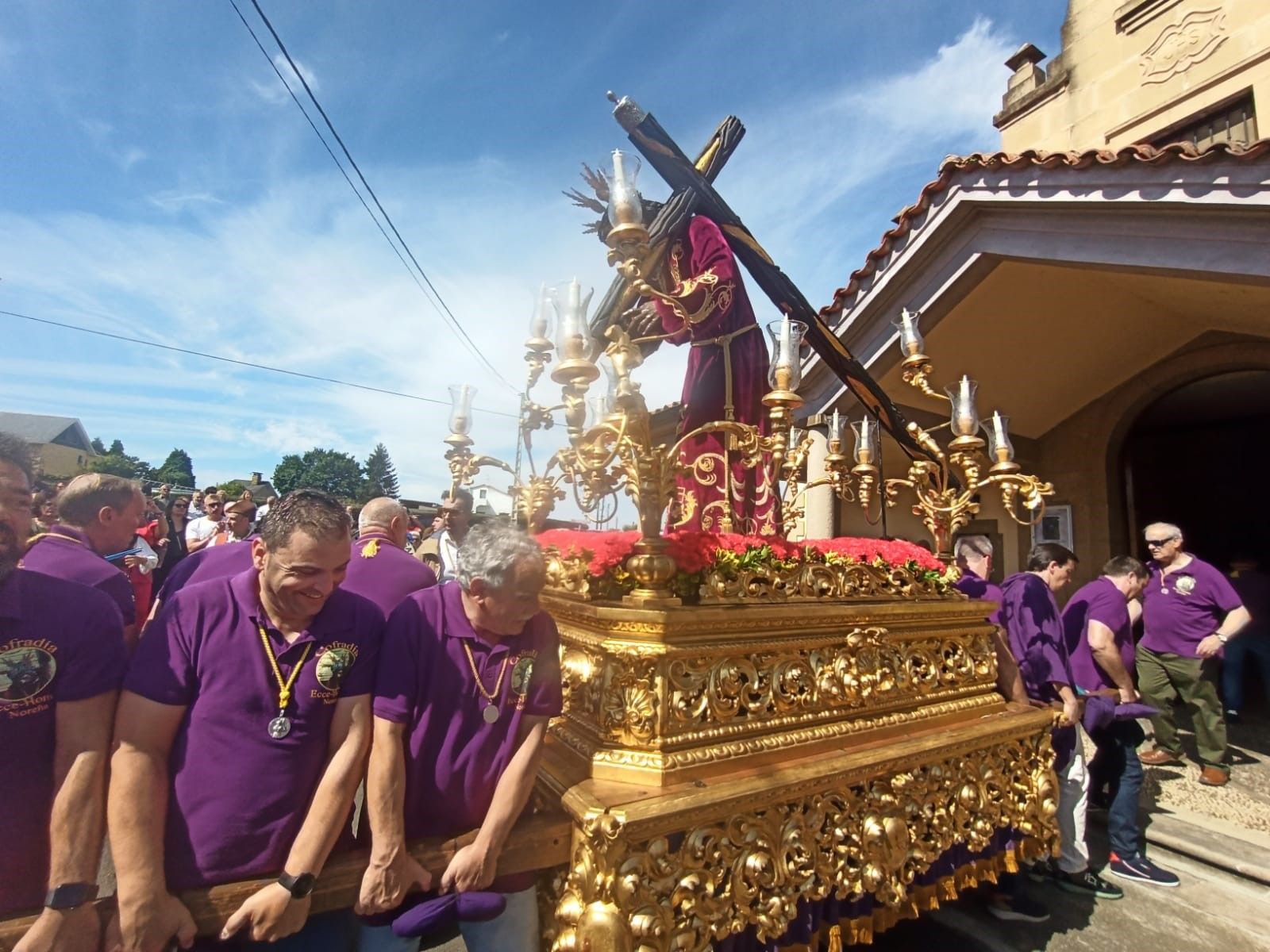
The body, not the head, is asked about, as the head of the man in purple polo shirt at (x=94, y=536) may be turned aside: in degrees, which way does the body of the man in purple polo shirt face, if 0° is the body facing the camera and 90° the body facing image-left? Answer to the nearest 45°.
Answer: approximately 225°

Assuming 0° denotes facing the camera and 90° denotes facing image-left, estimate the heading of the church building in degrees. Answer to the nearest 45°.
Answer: approximately 45°

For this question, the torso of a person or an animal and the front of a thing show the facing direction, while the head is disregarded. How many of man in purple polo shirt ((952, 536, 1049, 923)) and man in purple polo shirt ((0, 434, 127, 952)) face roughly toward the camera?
1

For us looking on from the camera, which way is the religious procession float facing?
facing the viewer and to the left of the viewer

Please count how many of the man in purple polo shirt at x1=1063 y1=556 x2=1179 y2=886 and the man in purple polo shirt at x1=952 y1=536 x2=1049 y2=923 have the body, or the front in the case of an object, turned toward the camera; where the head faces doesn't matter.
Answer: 0

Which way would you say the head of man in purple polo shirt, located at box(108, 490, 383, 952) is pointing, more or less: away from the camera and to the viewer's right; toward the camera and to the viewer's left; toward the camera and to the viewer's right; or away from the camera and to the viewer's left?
toward the camera and to the viewer's right

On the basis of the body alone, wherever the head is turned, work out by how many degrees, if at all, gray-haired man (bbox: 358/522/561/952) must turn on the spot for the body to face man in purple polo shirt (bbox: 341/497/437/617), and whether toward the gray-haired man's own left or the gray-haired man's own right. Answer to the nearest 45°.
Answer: approximately 135° to the gray-haired man's own left

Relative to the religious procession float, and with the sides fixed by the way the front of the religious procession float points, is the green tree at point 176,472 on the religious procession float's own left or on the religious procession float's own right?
on the religious procession float's own right

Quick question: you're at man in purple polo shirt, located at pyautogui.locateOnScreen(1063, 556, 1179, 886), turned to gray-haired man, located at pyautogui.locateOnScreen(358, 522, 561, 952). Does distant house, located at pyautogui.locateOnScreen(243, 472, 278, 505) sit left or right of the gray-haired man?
right
